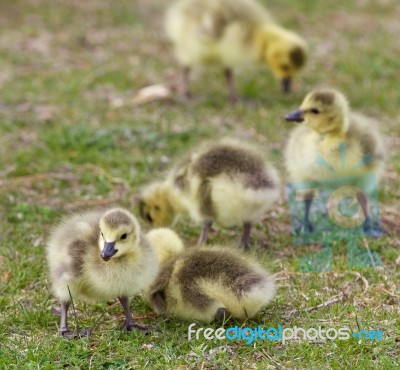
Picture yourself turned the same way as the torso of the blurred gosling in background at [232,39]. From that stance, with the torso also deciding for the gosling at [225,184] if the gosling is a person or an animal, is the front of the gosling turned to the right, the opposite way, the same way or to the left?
the opposite way

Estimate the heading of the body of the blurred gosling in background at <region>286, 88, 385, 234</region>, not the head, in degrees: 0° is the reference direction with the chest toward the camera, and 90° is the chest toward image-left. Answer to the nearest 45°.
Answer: approximately 45°

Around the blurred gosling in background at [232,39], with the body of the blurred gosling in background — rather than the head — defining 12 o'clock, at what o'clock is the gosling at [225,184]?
The gosling is roughly at 3 o'clock from the blurred gosling in background.

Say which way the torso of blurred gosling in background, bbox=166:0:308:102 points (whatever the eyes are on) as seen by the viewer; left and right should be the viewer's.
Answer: facing to the right of the viewer

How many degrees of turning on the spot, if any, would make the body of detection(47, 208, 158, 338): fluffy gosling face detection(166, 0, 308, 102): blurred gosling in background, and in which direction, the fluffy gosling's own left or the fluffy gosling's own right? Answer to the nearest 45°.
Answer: approximately 135° to the fluffy gosling's own left

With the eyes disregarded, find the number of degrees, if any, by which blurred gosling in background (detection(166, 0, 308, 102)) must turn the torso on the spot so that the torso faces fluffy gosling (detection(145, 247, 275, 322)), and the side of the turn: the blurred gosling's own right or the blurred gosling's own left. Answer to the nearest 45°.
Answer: approximately 90° to the blurred gosling's own right

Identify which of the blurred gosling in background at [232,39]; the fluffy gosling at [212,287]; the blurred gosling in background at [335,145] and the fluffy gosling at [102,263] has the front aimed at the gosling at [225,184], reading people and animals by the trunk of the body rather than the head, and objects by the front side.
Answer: the blurred gosling in background at [335,145]

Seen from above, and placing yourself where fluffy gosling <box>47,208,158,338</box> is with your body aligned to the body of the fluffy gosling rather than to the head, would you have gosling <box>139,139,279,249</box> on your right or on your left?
on your left

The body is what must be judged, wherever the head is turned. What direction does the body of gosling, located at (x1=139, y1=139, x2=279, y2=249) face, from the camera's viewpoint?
to the viewer's left

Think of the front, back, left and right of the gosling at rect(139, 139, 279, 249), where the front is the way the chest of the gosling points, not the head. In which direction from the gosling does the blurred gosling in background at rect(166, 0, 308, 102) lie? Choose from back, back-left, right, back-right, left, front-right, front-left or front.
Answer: right

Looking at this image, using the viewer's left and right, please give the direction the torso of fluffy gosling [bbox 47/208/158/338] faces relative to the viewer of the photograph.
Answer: facing the viewer and to the right of the viewer

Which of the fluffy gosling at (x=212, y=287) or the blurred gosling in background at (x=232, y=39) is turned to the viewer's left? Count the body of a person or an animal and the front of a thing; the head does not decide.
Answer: the fluffy gosling

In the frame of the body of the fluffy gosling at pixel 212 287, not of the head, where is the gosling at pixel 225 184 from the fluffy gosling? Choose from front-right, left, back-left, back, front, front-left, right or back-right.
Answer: right

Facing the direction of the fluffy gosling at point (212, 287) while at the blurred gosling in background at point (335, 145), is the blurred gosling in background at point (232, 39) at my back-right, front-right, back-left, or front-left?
back-right

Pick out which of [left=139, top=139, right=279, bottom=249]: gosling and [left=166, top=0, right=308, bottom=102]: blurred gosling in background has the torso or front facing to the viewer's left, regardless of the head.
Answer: the gosling

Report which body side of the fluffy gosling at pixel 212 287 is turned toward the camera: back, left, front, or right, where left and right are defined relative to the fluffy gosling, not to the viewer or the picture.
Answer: left

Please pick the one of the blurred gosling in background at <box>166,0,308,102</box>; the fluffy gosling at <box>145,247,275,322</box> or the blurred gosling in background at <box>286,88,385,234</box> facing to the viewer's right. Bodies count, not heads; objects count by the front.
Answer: the blurred gosling in background at <box>166,0,308,102</box>

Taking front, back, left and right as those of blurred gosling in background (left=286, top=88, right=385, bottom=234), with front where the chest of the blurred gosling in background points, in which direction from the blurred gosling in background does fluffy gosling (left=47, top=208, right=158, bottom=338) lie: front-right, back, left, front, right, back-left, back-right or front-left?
front
